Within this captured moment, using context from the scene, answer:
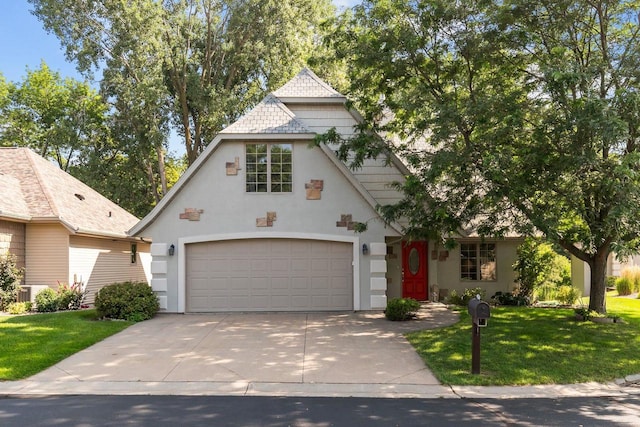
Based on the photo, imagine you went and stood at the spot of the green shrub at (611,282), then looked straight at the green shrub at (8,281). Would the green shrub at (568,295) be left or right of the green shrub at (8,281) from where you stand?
left

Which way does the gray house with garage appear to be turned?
toward the camera

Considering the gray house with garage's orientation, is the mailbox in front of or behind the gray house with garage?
in front

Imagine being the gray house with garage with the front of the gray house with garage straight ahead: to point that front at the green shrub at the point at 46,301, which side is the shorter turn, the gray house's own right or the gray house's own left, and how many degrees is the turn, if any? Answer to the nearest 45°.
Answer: approximately 90° to the gray house's own right

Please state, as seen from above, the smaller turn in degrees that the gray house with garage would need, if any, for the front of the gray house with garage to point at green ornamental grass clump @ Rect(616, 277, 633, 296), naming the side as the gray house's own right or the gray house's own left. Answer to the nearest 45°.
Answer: approximately 135° to the gray house's own left

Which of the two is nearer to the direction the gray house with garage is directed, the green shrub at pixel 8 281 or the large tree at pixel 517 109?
the large tree

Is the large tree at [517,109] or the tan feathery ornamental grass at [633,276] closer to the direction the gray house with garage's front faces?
the large tree

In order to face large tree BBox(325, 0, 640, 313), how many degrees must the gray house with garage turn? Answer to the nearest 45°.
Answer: approximately 45° to its left

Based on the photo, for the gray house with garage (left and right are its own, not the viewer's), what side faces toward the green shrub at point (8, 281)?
right

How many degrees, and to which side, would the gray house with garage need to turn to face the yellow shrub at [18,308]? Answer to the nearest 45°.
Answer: approximately 90° to its right
